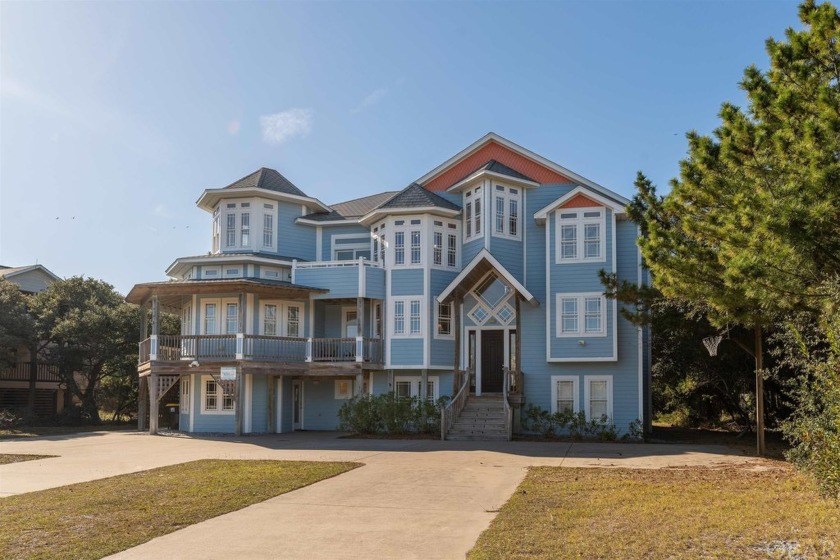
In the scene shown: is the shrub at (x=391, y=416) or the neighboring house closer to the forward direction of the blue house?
the shrub

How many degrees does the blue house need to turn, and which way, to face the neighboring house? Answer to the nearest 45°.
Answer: approximately 135° to its right

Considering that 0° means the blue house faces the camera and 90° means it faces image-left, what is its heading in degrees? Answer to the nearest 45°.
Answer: approximately 0°
